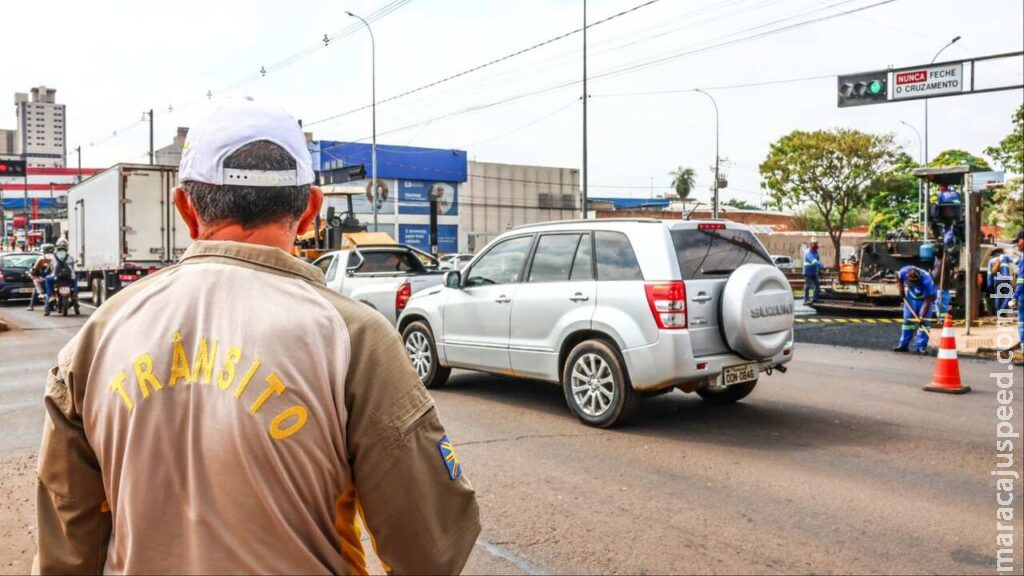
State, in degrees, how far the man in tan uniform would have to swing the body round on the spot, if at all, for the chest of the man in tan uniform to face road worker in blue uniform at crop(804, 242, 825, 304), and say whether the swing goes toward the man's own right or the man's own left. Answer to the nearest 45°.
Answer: approximately 45° to the man's own right

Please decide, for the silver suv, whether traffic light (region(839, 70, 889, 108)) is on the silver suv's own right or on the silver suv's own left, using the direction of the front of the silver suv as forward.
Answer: on the silver suv's own right

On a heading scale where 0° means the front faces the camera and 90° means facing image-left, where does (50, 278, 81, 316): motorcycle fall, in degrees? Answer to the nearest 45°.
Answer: approximately 180°

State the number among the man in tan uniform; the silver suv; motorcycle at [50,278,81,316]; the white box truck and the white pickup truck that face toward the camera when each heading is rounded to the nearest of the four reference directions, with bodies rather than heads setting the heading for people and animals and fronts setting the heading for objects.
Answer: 0

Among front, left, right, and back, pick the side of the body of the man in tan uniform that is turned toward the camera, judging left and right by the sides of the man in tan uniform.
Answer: back

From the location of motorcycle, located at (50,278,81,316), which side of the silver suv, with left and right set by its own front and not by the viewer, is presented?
front

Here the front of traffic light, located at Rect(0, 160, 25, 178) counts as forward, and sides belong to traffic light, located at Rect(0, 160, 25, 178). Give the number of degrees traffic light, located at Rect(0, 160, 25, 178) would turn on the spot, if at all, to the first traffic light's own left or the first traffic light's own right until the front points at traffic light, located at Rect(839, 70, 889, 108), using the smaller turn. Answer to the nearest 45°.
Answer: approximately 45° to the first traffic light's own left

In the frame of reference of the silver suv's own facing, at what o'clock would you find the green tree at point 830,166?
The green tree is roughly at 2 o'clock from the silver suv.

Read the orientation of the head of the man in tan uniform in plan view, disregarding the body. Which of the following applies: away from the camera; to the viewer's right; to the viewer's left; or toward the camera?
away from the camera

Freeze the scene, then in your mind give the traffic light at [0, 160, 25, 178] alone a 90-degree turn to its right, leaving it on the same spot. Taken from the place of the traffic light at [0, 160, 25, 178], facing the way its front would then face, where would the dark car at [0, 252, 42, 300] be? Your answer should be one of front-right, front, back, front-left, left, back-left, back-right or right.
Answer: left

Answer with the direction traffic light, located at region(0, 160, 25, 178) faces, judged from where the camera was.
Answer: facing the viewer

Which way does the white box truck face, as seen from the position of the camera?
facing away from the viewer and to the left of the viewer

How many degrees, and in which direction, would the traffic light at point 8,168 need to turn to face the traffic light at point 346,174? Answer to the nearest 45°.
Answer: approximately 45° to its left

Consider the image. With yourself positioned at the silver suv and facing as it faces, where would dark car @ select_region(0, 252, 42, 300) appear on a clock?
The dark car is roughly at 12 o'clock from the silver suv.

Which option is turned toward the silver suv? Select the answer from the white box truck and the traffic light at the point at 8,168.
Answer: the traffic light

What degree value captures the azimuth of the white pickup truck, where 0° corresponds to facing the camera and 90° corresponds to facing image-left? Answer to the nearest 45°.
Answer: approximately 135°

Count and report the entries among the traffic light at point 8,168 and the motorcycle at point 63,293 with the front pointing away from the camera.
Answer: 1

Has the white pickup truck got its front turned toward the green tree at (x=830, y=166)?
no
